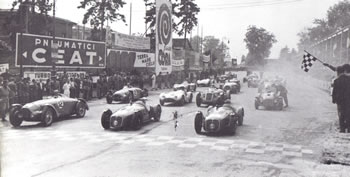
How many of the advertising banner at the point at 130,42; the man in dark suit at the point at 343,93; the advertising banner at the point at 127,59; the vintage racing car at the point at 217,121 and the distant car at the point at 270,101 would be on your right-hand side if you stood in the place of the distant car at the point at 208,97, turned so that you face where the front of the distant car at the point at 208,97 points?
2

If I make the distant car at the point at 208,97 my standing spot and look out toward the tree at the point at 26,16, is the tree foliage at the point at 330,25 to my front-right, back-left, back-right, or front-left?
back-right

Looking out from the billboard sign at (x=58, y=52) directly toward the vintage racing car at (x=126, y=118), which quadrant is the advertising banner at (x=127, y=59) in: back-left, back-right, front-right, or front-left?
back-left

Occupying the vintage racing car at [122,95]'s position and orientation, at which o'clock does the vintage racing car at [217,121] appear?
the vintage racing car at [217,121] is roughly at 10 o'clock from the vintage racing car at [122,95].

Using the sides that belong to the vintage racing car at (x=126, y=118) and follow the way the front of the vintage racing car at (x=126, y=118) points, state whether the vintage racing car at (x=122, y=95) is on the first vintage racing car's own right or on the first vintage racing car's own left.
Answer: on the first vintage racing car's own right

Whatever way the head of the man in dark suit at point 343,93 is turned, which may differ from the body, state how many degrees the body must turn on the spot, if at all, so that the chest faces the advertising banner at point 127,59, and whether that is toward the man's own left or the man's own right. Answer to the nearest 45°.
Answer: approximately 45° to the man's own left

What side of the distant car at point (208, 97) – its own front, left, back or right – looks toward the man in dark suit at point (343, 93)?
left

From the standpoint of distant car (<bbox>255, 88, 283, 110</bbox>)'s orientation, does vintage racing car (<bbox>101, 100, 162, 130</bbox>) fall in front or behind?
in front

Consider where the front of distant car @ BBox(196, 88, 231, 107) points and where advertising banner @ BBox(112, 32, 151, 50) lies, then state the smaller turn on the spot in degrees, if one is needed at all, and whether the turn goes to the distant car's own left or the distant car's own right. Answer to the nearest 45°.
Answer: approximately 90° to the distant car's own right

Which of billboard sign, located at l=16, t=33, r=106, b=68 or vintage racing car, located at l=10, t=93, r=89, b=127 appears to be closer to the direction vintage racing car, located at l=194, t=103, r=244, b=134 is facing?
the vintage racing car

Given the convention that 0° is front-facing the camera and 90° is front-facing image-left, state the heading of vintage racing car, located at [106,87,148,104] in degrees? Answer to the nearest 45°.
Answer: approximately 45°

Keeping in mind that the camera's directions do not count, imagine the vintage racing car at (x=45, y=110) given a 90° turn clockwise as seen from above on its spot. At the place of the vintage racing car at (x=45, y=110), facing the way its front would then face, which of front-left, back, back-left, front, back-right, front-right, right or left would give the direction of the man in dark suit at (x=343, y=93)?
back
